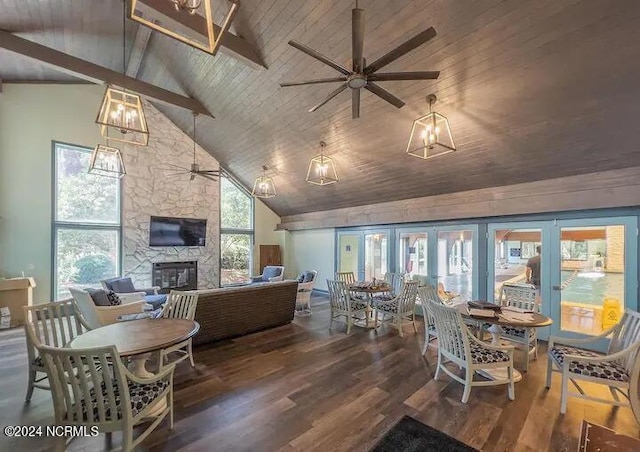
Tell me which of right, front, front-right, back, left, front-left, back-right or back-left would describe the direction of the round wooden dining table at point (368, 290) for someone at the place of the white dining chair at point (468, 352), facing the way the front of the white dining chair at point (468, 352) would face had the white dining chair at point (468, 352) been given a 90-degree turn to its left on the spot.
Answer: front

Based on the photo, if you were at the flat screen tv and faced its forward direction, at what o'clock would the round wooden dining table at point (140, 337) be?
The round wooden dining table is roughly at 12 o'clock from the flat screen tv.

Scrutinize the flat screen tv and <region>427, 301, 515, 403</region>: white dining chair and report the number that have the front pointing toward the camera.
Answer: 1

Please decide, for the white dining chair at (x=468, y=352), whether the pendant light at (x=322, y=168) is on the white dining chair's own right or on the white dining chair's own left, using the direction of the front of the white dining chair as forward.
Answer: on the white dining chair's own left

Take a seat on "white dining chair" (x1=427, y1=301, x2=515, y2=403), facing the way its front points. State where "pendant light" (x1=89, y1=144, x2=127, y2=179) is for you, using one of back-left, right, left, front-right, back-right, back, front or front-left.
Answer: back-left

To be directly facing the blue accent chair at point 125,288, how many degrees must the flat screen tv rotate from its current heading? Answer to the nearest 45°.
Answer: approximately 45° to its right

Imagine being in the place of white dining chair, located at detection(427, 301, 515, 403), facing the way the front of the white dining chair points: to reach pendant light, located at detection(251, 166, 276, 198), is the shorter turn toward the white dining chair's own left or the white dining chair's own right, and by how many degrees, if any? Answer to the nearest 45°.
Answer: approximately 90° to the white dining chair's own left

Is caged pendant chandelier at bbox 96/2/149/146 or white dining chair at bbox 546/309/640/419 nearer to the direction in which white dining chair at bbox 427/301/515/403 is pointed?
the white dining chair

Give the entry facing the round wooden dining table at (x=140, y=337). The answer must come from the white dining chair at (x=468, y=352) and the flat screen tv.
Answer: the flat screen tv

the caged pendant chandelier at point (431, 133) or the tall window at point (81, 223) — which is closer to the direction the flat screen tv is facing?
the caged pendant chandelier

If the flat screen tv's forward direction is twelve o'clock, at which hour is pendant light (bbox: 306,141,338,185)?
The pendant light is roughly at 11 o'clock from the flat screen tv.

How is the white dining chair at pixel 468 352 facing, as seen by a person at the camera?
facing away from the viewer and to the right of the viewer

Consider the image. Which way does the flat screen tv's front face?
toward the camera

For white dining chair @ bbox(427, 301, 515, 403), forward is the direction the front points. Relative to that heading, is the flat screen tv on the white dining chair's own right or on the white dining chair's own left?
on the white dining chair's own left

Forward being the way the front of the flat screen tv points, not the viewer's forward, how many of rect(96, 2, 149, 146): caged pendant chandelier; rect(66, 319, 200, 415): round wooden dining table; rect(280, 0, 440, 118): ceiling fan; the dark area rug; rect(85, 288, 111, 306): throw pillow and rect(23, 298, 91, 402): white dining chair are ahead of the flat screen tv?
6
